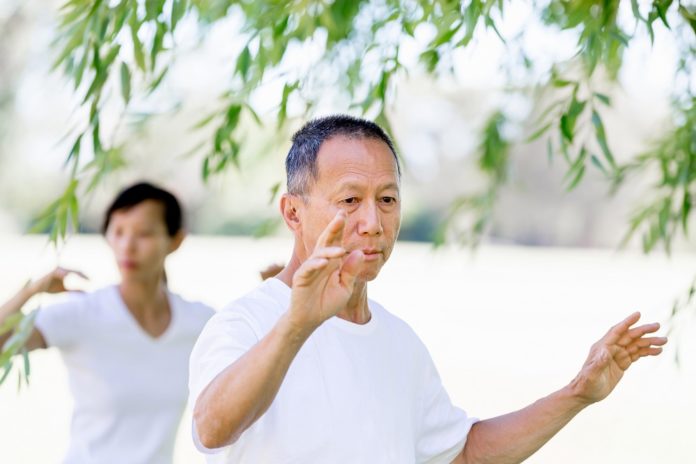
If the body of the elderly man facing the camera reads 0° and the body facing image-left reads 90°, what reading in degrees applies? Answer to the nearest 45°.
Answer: approximately 315°

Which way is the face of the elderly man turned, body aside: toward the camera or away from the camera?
toward the camera

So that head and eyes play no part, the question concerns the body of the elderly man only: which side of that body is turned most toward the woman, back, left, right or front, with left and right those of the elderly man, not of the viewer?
back

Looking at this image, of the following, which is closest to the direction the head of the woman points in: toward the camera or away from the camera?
toward the camera
